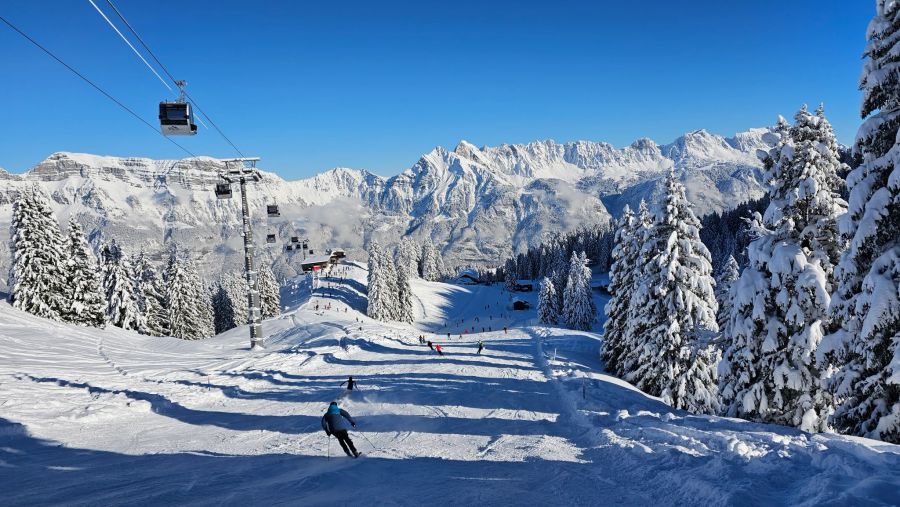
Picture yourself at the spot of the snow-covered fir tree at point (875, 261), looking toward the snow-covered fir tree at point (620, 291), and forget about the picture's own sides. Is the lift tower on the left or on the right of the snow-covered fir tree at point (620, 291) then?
left

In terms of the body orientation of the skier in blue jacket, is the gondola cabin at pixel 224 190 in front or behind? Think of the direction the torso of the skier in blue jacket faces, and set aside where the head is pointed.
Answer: in front

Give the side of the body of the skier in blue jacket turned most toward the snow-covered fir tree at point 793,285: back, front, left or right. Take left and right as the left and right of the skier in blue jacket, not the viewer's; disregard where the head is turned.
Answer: right

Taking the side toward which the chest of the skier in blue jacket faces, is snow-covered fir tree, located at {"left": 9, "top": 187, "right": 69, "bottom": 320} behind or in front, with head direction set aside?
in front

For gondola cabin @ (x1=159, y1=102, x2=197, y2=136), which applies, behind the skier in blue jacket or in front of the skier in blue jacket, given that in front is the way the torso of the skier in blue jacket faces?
in front

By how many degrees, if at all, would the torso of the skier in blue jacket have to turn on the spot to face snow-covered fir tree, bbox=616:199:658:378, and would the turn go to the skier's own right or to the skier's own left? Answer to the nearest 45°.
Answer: approximately 45° to the skier's own right

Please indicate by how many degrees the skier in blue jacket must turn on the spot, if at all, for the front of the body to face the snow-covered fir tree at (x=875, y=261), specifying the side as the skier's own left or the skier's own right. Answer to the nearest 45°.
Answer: approximately 90° to the skier's own right

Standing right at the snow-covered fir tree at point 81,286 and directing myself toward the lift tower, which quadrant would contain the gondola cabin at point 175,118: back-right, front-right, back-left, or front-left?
front-right

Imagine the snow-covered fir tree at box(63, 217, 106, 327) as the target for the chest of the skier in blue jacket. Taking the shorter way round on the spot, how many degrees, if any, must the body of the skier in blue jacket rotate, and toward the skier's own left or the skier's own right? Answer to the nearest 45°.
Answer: approximately 45° to the skier's own left

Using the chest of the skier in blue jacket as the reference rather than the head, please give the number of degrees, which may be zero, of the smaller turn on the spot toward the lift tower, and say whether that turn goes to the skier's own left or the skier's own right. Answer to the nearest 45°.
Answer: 0° — they already face it

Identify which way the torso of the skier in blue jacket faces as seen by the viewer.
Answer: away from the camera

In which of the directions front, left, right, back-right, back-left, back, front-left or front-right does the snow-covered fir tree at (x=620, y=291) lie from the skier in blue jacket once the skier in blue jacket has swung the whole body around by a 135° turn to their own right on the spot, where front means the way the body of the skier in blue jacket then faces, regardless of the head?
left
